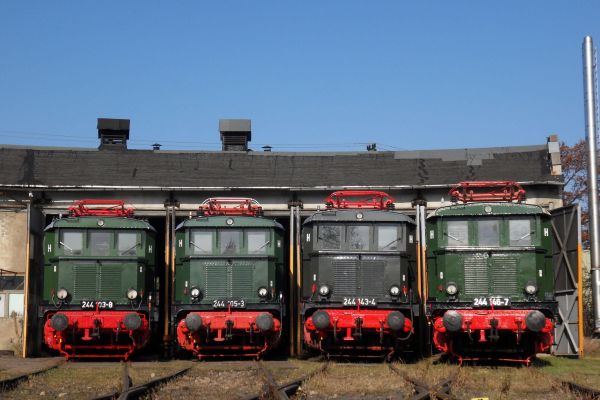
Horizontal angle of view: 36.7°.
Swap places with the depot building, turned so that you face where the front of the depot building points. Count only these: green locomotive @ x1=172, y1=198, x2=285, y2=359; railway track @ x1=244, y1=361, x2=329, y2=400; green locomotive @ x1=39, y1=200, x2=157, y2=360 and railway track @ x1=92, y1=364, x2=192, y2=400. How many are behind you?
0

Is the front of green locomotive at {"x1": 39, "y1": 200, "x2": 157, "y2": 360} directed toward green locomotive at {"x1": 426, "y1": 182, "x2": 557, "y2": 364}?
no

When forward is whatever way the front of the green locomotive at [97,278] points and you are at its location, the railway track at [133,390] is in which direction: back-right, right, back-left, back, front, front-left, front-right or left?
front

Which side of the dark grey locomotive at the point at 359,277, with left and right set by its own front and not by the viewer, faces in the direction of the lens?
front

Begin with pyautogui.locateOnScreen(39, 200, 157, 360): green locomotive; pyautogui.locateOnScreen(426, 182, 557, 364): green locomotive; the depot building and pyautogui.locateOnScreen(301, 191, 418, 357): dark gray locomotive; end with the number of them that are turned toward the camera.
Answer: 4

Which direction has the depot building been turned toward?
toward the camera

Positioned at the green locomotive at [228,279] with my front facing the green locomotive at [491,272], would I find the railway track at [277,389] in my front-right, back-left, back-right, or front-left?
front-right

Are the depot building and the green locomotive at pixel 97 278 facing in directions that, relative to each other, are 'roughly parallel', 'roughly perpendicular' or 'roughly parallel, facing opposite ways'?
roughly parallel

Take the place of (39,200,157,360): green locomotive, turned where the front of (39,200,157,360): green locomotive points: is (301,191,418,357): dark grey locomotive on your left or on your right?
on your left

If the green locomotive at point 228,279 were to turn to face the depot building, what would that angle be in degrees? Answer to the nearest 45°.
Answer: approximately 180°

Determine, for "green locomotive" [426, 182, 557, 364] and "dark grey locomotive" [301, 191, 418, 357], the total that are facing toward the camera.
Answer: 2

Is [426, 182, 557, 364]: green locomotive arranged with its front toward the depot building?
no

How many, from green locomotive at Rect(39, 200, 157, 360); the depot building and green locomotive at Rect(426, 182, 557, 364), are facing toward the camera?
3

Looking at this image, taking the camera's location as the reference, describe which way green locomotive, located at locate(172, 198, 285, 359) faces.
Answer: facing the viewer

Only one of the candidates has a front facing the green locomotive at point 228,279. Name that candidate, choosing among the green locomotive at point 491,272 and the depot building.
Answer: the depot building

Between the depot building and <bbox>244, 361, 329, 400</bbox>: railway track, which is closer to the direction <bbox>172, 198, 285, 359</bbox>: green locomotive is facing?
the railway track

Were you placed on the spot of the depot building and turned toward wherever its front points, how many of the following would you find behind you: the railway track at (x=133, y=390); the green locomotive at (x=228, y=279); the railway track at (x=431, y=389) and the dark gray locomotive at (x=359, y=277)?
0

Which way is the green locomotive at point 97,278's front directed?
toward the camera
